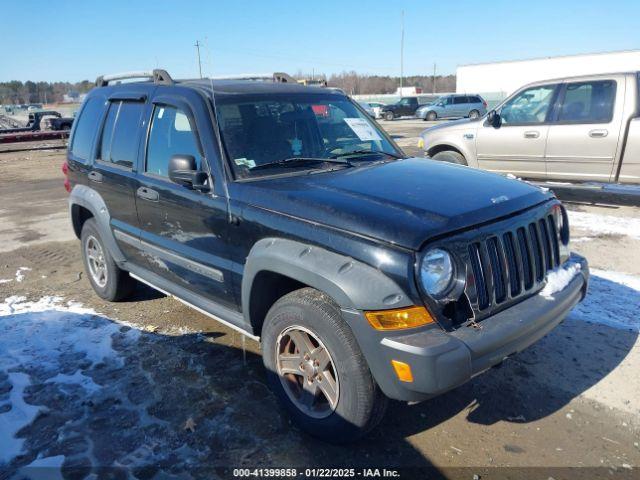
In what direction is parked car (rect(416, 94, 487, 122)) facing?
to the viewer's left

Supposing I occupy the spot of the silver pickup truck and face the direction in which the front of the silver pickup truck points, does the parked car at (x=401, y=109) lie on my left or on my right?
on my right

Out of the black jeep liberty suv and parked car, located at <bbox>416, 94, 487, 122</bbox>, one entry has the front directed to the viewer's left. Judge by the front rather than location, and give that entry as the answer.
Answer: the parked car

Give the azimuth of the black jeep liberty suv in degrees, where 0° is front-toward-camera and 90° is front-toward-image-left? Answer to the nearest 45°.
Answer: approximately 315°

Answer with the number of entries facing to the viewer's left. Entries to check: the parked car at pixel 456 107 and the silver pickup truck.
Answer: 2

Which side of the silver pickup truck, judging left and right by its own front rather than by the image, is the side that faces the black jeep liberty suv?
left

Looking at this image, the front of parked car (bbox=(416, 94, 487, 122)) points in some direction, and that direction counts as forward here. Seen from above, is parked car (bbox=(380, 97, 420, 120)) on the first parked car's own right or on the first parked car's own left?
on the first parked car's own right

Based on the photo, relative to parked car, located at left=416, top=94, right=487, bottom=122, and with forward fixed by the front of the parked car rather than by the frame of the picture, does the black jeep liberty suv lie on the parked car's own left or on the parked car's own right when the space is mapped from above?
on the parked car's own left

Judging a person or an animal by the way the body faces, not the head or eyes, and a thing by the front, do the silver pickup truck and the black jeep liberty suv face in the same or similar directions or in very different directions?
very different directions

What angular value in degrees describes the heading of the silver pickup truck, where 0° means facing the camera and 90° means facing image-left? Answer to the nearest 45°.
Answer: approximately 90°

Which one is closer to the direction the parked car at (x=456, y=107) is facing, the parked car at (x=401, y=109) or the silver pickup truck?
the parked car

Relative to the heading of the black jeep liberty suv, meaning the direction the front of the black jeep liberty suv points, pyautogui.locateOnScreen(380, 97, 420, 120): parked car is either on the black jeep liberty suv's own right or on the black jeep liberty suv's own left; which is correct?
on the black jeep liberty suv's own left

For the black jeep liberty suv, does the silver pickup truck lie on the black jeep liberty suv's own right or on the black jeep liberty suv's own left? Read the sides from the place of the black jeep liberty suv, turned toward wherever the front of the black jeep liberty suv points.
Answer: on the black jeep liberty suv's own left

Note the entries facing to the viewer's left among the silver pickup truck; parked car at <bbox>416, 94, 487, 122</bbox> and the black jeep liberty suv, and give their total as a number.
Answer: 2
